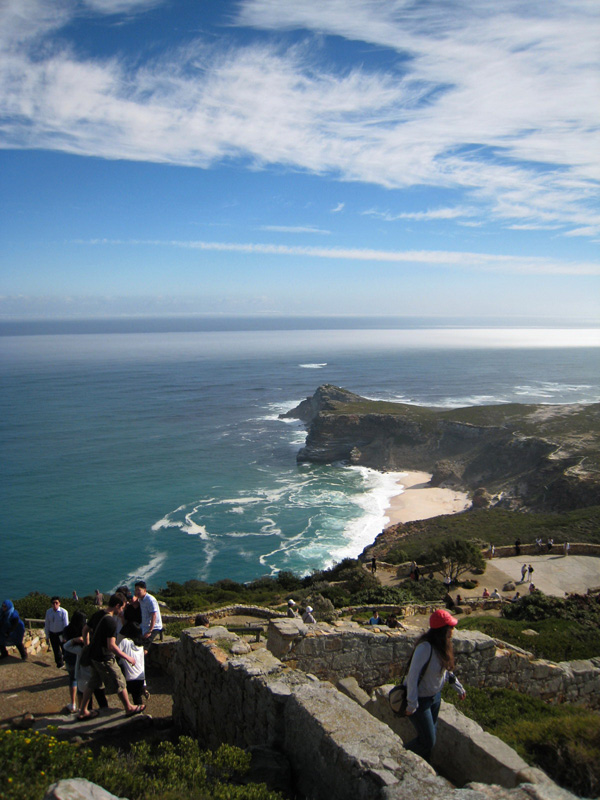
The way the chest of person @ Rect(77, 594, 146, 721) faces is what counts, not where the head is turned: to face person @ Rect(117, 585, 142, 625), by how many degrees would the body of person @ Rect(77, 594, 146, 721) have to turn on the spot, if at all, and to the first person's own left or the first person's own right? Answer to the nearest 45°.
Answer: approximately 90° to the first person's own left

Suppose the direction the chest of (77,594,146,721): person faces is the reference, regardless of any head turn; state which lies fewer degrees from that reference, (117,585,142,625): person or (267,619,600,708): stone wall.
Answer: the stone wall

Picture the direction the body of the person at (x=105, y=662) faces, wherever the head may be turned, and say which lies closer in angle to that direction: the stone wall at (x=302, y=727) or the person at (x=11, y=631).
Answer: the stone wall

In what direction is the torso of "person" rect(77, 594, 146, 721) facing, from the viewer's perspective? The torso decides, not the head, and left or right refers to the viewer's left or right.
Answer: facing to the right of the viewer

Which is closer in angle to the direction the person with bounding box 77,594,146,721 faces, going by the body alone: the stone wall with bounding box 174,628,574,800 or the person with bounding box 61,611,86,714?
the stone wall
